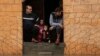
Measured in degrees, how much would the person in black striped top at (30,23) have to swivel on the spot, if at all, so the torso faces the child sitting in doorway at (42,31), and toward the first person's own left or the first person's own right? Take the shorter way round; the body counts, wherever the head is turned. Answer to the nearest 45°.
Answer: approximately 45° to the first person's own left

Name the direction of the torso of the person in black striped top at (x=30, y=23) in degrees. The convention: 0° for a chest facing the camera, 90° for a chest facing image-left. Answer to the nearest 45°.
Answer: approximately 315°

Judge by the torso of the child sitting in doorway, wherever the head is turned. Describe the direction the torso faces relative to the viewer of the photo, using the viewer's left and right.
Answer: facing the viewer

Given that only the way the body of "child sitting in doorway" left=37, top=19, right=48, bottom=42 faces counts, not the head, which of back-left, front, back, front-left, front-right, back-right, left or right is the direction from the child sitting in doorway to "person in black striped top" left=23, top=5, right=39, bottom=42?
right

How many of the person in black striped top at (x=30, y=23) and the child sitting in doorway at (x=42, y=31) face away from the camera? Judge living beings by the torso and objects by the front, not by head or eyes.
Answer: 0
